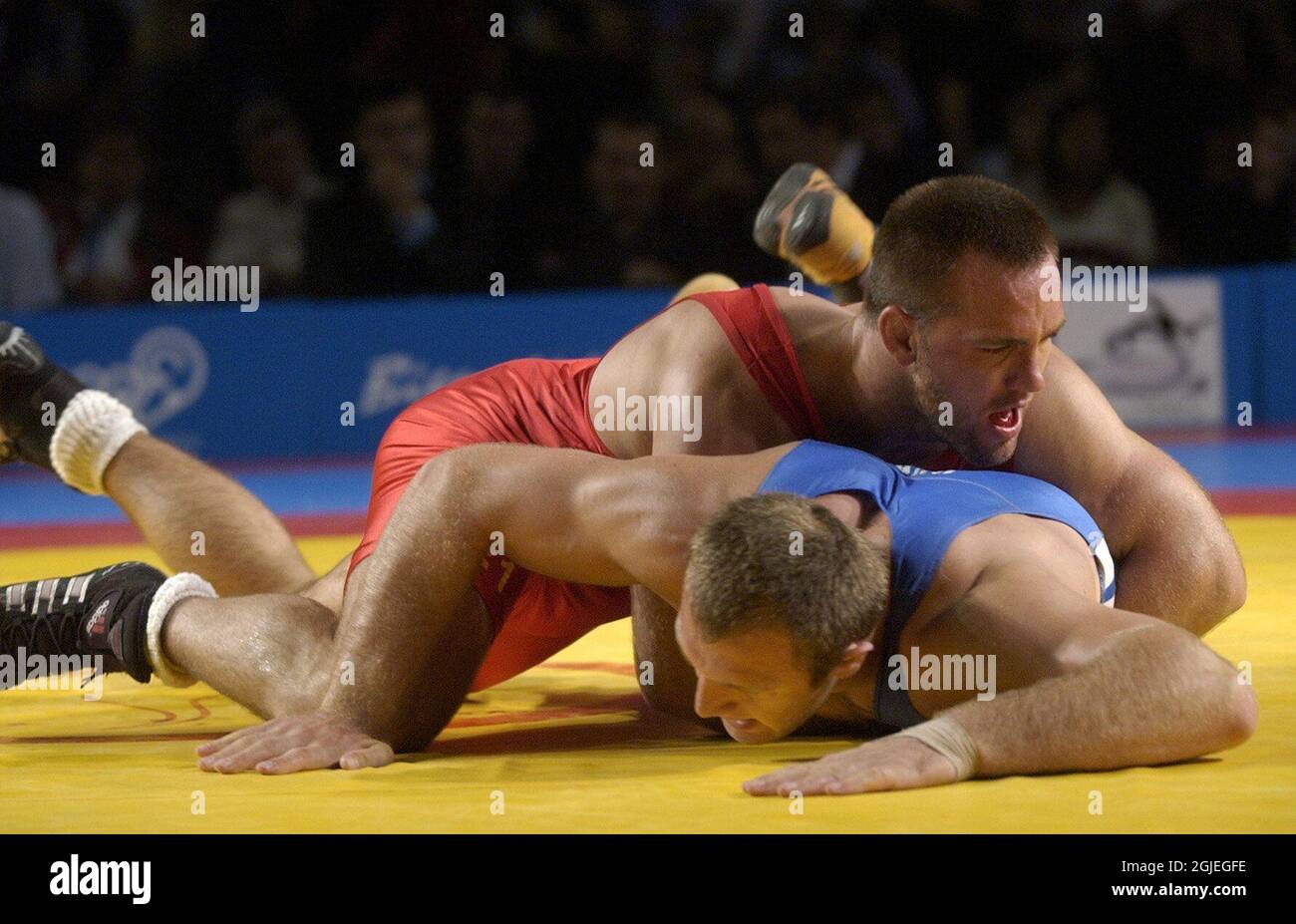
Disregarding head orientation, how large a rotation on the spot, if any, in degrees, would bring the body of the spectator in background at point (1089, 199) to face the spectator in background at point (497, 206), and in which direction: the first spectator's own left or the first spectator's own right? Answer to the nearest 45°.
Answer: approximately 90° to the first spectator's own right

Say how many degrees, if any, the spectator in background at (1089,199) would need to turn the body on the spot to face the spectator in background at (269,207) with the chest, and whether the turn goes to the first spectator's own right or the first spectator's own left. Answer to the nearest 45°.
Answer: approximately 90° to the first spectator's own right

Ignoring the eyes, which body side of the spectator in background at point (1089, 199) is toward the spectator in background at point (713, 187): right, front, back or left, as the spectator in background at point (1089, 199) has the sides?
right

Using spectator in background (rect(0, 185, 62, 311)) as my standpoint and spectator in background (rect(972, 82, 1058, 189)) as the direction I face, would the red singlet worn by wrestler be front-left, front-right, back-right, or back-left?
front-right

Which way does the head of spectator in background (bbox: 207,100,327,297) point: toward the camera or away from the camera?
toward the camera

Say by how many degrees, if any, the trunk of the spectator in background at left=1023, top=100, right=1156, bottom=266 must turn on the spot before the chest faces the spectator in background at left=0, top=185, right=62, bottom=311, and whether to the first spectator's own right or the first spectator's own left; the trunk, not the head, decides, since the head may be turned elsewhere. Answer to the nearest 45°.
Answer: approximately 90° to the first spectator's own right

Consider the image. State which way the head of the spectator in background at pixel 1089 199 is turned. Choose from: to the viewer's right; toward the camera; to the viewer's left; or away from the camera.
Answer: toward the camera

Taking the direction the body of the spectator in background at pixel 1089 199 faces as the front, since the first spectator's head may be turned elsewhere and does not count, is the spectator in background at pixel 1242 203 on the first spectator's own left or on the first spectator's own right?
on the first spectator's own left

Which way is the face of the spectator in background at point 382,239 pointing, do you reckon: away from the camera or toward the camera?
toward the camera

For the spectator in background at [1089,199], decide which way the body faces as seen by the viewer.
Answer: toward the camera
